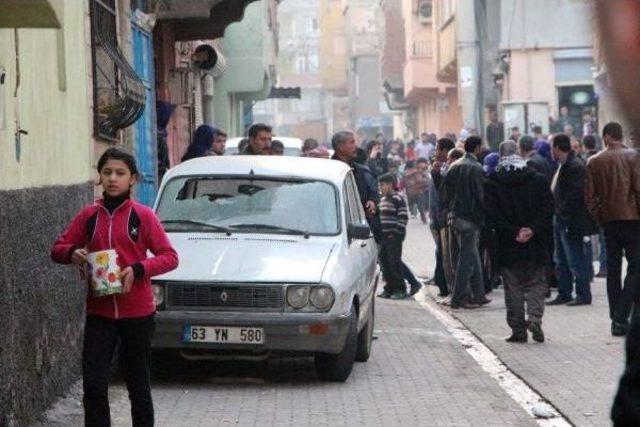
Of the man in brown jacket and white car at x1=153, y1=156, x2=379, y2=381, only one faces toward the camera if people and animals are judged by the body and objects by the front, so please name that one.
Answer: the white car

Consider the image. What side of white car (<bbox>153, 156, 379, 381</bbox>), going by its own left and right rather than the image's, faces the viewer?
front

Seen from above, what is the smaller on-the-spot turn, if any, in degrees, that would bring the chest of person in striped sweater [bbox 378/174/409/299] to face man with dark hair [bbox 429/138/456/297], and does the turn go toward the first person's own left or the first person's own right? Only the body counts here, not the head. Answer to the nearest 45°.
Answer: approximately 135° to the first person's own left

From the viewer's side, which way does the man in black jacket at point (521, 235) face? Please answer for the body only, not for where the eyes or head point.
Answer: away from the camera

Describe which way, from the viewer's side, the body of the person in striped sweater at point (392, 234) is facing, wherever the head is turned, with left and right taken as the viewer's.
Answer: facing the viewer and to the left of the viewer

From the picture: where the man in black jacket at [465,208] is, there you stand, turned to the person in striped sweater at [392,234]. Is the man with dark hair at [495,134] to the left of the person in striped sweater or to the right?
right

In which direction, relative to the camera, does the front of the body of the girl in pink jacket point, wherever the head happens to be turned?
toward the camera

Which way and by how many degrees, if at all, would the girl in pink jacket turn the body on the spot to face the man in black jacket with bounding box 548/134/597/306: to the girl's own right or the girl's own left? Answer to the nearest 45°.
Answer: approximately 135° to the girl's own left

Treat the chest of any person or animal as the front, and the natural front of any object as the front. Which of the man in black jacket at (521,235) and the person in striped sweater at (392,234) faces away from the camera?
the man in black jacket

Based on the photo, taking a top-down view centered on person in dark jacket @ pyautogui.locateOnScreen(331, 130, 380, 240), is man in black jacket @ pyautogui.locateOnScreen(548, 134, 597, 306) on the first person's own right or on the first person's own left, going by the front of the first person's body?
on the first person's own left

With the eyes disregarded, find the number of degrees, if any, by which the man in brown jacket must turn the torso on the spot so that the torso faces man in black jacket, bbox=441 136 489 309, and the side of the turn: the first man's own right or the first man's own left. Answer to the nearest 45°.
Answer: approximately 45° to the first man's own left
